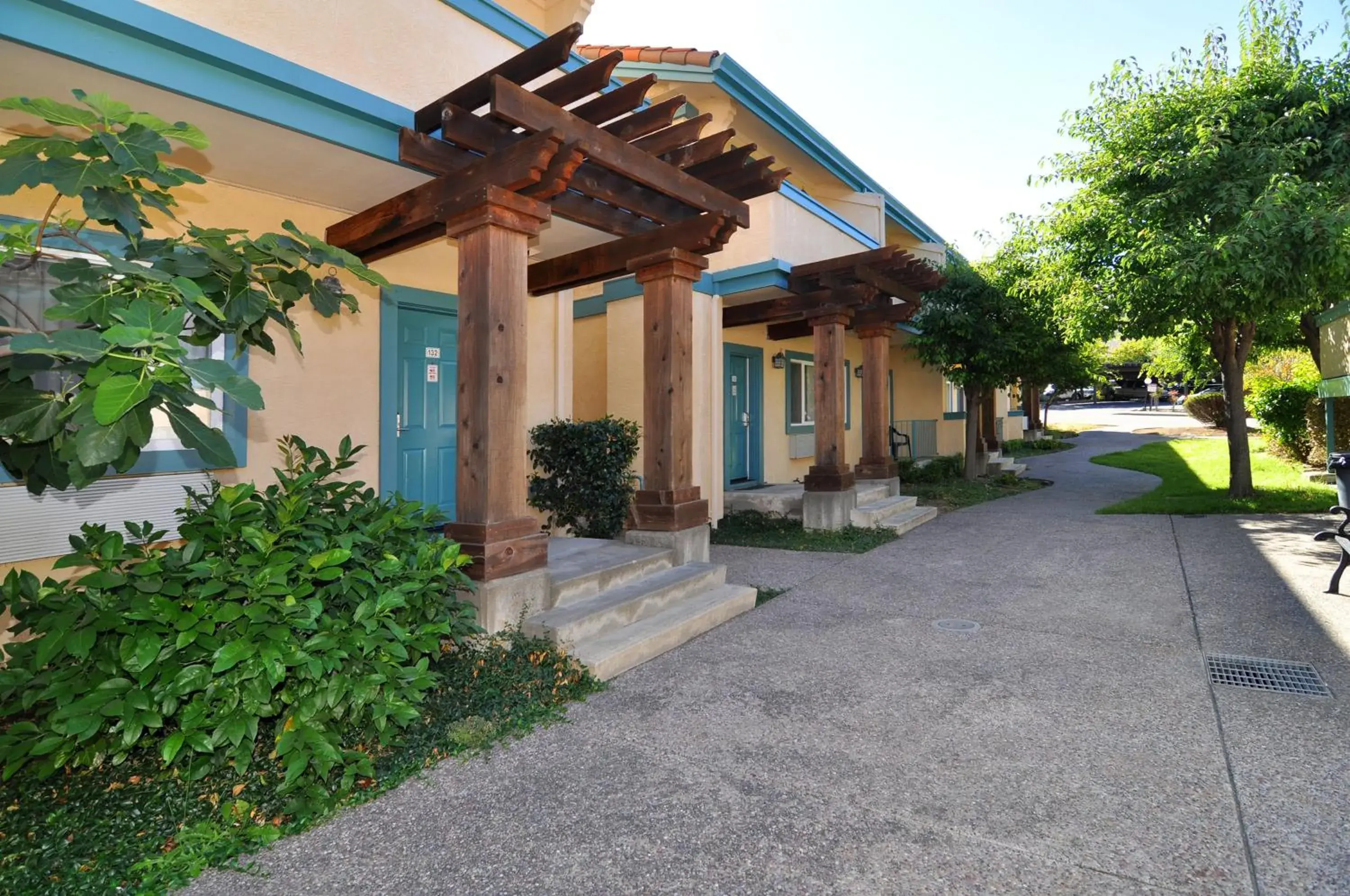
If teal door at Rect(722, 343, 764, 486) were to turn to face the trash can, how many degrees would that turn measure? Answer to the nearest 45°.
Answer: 0° — it already faces it

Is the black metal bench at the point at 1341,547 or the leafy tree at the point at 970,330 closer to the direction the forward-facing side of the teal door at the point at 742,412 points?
the black metal bench

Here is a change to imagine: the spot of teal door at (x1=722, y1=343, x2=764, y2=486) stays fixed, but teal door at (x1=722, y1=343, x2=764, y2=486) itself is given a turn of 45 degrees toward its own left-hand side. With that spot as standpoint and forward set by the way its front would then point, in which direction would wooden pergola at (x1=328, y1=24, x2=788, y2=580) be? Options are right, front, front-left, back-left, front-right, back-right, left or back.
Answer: right

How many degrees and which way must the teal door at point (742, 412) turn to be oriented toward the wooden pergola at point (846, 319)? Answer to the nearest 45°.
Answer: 0° — it already faces it

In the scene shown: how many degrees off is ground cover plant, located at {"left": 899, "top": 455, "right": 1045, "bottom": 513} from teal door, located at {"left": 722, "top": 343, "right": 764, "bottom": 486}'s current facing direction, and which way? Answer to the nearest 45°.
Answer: approximately 90° to its left

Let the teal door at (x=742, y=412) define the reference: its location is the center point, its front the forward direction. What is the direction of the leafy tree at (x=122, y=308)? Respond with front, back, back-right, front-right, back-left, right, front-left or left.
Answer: front-right

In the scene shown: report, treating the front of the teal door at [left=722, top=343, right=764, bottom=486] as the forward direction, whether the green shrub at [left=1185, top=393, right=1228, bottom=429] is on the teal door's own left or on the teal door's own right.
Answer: on the teal door's own left

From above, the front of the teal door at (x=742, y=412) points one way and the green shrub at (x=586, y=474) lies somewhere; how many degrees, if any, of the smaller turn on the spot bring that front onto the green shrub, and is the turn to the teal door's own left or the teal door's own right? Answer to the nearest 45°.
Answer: approximately 45° to the teal door's own right

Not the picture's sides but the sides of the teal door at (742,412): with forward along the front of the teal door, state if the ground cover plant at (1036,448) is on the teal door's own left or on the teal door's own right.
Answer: on the teal door's own left

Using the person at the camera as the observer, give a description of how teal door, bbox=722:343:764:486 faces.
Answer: facing the viewer and to the right of the viewer

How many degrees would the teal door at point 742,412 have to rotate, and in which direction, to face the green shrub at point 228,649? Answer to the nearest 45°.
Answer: approximately 45° to its right
